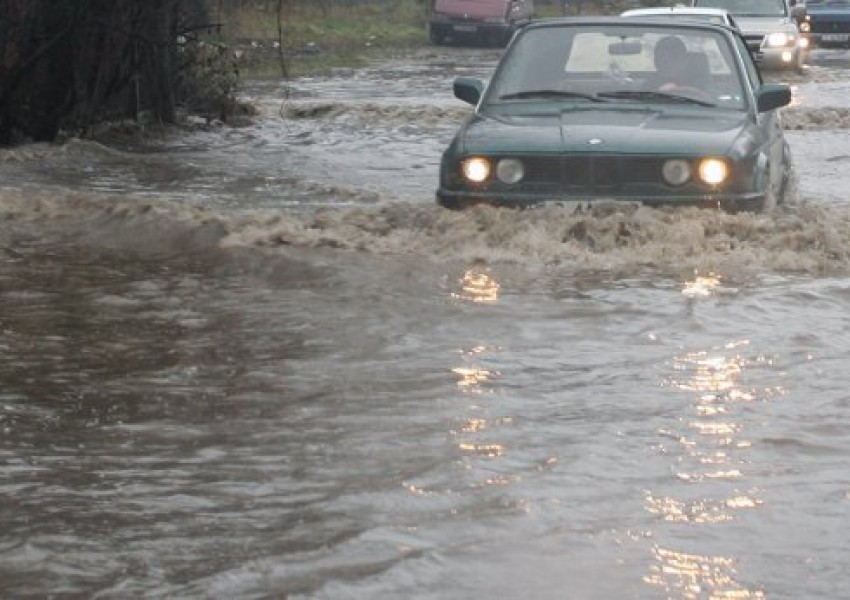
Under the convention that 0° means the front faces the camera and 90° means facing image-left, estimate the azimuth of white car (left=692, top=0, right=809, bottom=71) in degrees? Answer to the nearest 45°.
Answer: approximately 0°

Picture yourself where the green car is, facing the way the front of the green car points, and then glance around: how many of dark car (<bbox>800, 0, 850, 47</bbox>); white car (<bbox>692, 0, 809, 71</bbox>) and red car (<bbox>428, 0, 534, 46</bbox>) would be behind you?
3

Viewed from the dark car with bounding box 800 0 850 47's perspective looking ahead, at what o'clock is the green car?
The green car is roughly at 12 o'clock from the dark car.

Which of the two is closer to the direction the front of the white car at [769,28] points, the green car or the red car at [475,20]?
the green car

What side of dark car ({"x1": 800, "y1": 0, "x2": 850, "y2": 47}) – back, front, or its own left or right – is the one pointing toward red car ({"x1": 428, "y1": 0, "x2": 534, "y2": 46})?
right

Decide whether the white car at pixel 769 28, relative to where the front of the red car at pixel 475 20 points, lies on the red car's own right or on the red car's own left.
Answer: on the red car's own left

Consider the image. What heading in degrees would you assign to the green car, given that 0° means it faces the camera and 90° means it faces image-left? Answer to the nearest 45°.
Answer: approximately 0°

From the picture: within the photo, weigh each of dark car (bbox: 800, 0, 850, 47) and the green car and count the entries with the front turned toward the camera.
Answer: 2

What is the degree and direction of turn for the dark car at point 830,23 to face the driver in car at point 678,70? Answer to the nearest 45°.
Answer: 0° — it already faces them

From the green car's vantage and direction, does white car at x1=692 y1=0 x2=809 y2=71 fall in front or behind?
behind
